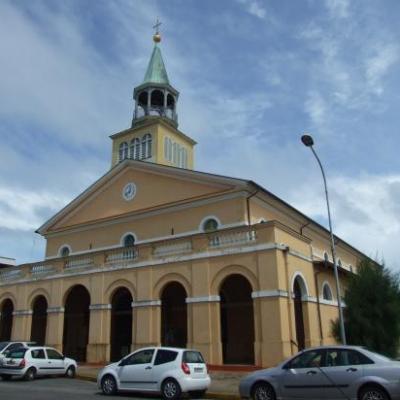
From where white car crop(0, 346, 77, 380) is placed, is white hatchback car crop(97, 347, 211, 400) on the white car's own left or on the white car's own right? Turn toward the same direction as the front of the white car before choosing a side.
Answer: on the white car's own right

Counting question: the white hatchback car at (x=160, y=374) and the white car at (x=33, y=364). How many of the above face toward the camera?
0

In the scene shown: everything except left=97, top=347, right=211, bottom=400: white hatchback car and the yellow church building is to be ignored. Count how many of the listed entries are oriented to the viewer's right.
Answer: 0

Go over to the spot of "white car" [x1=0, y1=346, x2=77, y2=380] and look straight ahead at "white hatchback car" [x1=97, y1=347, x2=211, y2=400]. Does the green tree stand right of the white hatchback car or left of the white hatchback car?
left

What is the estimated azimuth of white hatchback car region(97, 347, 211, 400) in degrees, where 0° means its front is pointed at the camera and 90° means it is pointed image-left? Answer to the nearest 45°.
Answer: approximately 135°

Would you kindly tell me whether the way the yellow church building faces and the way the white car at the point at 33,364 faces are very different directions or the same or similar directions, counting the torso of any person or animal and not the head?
very different directions

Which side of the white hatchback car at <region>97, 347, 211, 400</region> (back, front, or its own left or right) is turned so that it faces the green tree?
right

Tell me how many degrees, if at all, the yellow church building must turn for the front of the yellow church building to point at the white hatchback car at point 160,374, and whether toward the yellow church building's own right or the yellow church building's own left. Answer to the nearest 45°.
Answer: approximately 45° to the yellow church building's own left

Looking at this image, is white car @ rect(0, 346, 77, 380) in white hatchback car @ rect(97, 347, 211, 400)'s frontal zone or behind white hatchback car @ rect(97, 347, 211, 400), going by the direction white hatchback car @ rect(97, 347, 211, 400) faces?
frontal zone
